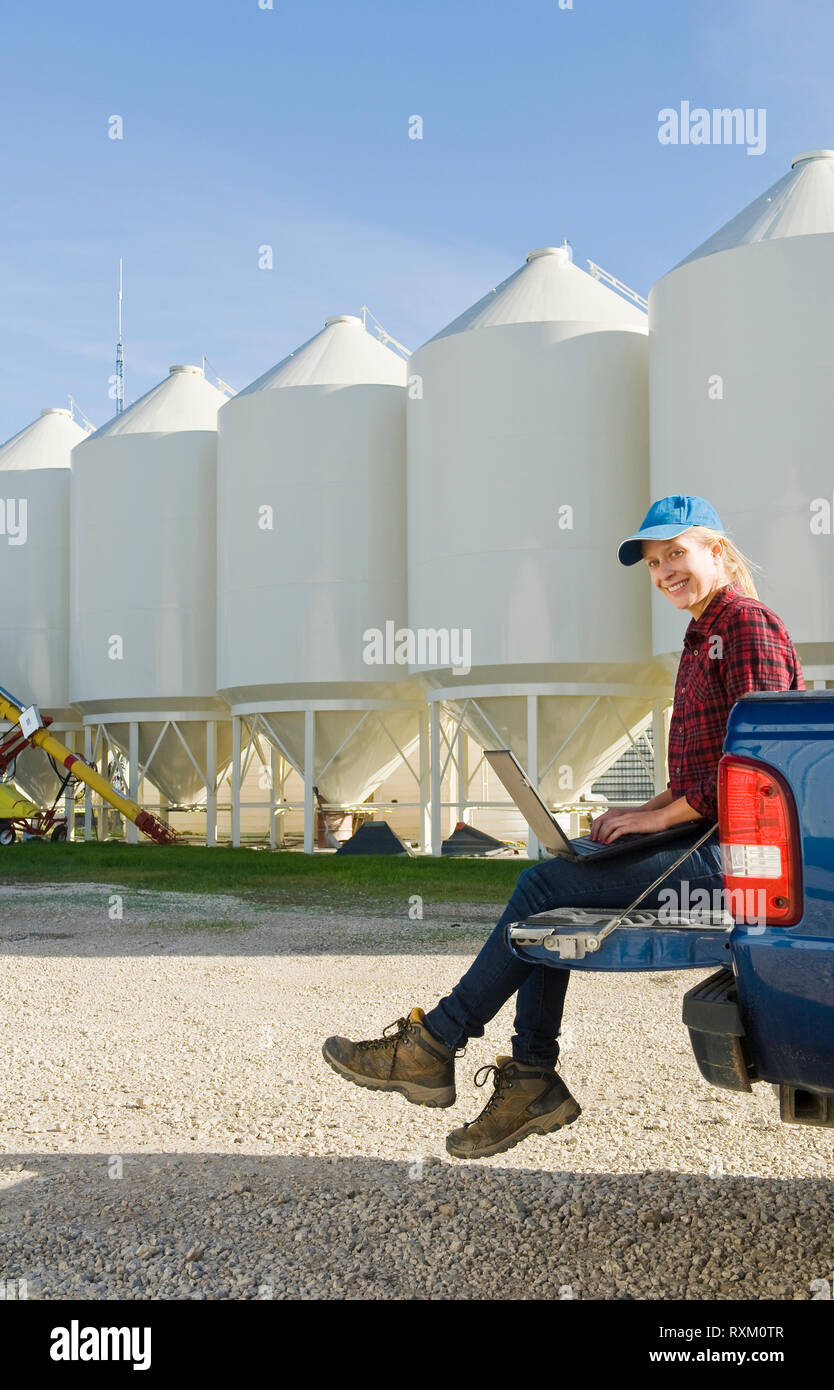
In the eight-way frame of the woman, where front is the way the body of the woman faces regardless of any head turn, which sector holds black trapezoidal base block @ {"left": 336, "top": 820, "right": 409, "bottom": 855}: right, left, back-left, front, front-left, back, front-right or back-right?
right

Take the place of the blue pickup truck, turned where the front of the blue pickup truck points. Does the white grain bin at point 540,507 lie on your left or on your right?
on your left

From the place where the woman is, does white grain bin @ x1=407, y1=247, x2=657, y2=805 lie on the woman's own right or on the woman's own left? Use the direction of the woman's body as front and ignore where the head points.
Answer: on the woman's own right

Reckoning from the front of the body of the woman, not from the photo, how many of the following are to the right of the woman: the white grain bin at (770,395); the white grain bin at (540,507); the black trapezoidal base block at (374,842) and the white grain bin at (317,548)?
4

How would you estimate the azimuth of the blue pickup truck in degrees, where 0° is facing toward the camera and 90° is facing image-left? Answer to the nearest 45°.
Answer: approximately 270°

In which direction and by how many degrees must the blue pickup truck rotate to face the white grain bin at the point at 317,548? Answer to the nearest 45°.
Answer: approximately 90° to its left

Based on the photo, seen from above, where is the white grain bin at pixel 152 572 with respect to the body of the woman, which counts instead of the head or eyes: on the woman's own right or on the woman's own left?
on the woman's own right

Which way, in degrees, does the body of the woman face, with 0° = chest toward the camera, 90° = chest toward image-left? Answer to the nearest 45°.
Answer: approximately 90°

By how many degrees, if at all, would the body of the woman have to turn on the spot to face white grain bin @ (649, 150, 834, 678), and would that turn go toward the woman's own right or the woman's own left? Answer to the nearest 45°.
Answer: approximately 90° to the woman's own right

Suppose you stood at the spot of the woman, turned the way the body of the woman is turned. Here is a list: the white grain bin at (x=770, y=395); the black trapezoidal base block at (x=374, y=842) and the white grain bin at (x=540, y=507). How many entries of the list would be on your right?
3

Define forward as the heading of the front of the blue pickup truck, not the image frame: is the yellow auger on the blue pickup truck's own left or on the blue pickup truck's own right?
on the blue pickup truck's own left

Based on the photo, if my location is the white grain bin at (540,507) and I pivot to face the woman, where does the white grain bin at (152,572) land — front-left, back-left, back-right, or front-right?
back-right
